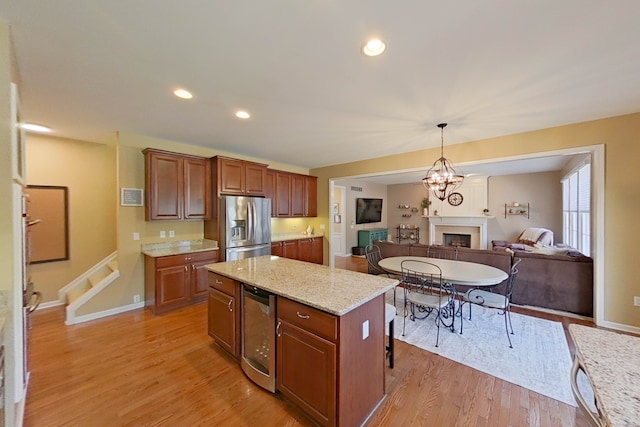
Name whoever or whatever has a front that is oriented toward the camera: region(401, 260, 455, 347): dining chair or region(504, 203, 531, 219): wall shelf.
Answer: the wall shelf

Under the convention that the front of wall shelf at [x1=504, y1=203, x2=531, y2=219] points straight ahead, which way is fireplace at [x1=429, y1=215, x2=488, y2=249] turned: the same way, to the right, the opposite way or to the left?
the same way

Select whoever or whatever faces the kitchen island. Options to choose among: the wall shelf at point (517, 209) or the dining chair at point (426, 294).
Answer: the wall shelf

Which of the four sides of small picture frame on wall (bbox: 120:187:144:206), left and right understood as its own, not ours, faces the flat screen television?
left

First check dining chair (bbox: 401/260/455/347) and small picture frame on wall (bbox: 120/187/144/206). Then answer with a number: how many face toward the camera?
1

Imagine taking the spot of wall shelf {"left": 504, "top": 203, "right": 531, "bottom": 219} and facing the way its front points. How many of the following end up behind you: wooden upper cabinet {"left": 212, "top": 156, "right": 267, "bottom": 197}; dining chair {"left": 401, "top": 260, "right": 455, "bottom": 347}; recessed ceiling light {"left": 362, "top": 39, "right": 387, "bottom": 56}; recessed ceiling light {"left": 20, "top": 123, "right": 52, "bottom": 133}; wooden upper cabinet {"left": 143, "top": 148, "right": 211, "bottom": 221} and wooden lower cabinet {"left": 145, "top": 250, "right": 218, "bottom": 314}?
0

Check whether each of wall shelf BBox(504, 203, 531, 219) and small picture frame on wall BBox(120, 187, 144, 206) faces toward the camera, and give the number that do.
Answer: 2

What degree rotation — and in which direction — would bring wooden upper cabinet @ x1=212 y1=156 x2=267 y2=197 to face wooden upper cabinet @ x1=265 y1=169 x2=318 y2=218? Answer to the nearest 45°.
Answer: approximately 90° to its left

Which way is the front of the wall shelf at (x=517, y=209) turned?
toward the camera

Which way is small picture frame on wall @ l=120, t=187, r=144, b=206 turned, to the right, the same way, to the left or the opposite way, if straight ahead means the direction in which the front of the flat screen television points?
the same way

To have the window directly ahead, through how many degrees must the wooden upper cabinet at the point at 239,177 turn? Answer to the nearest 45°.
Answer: approximately 45° to its left

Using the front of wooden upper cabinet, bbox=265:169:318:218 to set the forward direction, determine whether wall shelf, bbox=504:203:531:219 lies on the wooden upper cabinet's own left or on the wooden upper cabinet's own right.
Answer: on the wooden upper cabinet's own left

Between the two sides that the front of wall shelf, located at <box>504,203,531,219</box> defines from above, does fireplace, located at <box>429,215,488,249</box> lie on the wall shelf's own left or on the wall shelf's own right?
on the wall shelf's own right

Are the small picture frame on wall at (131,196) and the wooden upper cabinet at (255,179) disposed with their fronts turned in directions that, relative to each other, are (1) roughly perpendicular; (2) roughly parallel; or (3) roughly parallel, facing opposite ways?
roughly parallel

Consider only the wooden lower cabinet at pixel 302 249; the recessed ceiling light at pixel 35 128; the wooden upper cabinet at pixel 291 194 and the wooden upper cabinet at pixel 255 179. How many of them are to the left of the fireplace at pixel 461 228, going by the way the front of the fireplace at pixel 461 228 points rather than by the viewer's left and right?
0

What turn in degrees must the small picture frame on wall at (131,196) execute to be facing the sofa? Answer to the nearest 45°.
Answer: approximately 45° to its left

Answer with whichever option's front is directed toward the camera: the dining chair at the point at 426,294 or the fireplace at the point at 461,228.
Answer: the fireplace

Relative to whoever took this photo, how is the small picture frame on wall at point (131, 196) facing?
facing the viewer

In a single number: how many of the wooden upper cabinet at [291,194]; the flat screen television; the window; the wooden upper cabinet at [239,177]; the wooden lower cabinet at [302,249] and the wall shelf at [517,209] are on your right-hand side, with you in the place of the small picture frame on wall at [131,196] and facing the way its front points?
0

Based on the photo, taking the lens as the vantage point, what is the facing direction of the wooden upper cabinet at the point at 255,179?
facing the viewer and to the right of the viewer

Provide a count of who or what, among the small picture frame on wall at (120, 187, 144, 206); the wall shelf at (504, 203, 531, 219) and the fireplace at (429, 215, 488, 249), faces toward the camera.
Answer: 3
